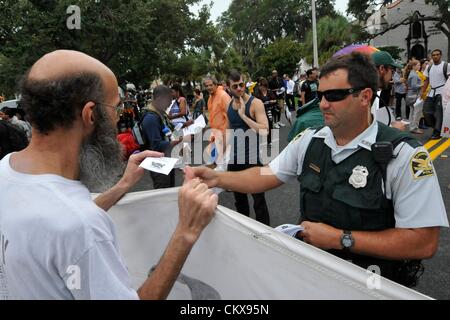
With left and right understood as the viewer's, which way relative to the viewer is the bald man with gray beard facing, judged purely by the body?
facing away from the viewer and to the right of the viewer

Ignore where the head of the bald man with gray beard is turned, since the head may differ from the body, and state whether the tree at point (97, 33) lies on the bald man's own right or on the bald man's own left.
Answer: on the bald man's own left

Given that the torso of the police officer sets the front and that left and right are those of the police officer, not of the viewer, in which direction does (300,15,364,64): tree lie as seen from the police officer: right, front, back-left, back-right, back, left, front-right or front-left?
back-right

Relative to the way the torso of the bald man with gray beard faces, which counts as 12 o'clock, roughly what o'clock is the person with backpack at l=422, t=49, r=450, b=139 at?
The person with backpack is roughly at 12 o'clock from the bald man with gray beard.

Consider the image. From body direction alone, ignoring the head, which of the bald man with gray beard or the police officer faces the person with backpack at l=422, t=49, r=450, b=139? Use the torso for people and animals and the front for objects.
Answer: the bald man with gray beard

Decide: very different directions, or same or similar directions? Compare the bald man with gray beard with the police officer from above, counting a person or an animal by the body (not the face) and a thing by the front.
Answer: very different directions
